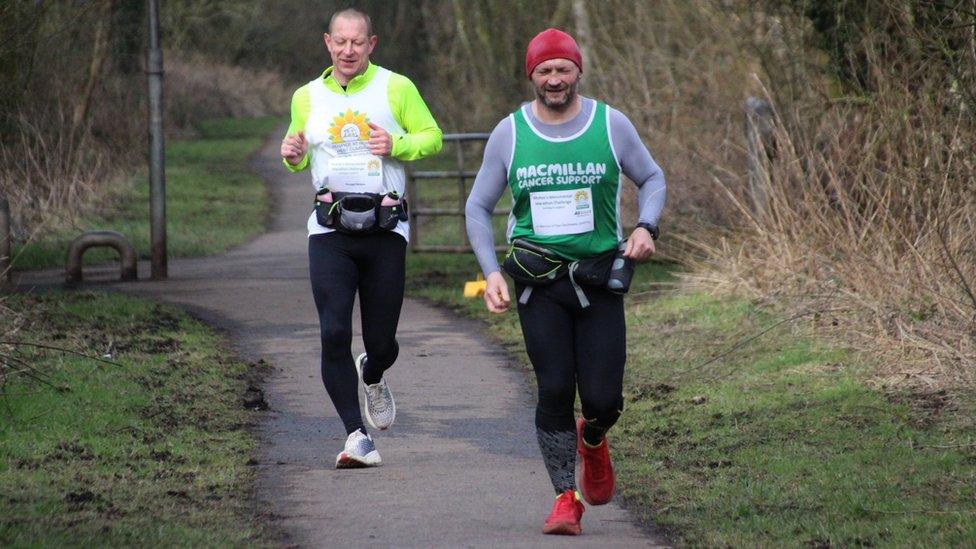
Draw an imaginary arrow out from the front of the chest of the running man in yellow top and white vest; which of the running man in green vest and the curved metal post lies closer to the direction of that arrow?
the running man in green vest

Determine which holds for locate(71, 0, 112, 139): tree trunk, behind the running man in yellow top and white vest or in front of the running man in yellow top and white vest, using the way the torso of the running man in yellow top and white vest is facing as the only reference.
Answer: behind

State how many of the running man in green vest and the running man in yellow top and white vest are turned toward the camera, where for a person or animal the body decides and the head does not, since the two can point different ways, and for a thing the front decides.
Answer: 2

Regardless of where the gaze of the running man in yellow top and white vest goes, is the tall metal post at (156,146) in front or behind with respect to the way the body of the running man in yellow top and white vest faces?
behind

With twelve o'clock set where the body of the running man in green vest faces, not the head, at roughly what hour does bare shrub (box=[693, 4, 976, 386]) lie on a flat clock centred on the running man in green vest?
The bare shrub is roughly at 7 o'clock from the running man in green vest.

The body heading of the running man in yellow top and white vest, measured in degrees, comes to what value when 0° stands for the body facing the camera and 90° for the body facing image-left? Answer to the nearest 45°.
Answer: approximately 0°

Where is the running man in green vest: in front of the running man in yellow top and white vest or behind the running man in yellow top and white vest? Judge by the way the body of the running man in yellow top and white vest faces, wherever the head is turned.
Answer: in front
